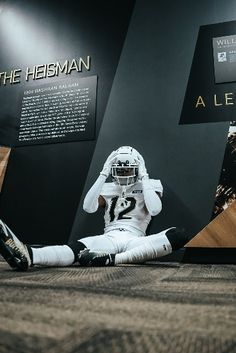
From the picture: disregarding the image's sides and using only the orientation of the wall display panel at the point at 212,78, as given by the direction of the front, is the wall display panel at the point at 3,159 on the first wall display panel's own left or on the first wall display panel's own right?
on the first wall display panel's own right

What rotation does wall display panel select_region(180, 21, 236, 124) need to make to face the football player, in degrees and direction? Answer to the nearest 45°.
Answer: approximately 45° to its right

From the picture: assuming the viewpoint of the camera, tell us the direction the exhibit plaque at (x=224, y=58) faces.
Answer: facing the viewer

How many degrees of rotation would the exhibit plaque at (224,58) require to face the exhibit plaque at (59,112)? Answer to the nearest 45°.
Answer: approximately 90° to its right

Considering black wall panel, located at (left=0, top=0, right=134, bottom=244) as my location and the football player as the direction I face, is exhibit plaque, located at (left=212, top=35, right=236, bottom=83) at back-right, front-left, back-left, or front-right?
front-left

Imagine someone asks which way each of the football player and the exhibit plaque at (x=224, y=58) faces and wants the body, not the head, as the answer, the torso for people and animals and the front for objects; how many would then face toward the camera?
2

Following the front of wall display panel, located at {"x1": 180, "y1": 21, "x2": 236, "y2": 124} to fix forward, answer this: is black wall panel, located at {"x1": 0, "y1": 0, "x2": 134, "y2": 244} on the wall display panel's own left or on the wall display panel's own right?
on the wall display panel's own right
